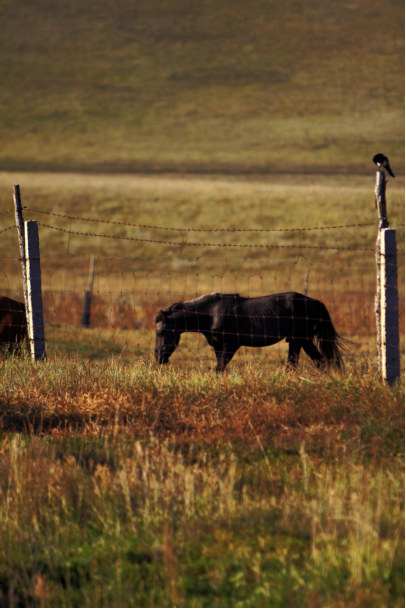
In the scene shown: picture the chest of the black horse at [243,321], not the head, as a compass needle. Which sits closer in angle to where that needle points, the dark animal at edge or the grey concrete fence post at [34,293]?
the dark animal at edge

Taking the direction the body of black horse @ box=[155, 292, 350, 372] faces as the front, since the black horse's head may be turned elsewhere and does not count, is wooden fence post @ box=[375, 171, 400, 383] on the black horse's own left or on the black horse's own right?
on the black horse's own left

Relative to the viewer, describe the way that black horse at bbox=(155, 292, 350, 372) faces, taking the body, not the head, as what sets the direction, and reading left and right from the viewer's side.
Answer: facing to the left of the viewer

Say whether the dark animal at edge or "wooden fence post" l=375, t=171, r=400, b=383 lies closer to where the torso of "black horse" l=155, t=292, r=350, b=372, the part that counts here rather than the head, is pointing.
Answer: the dark animal at edge

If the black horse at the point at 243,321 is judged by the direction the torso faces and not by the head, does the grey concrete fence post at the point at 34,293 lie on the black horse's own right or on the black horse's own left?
on the black horse's own left

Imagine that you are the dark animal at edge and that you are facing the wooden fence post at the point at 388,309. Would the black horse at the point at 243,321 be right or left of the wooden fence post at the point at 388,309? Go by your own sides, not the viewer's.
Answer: left

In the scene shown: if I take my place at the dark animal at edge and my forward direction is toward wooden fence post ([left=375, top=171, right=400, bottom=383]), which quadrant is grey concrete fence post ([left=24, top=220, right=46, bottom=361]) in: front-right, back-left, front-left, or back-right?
front-right

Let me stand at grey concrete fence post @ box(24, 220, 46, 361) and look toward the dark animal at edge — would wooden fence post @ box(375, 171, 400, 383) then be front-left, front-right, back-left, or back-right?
back-right

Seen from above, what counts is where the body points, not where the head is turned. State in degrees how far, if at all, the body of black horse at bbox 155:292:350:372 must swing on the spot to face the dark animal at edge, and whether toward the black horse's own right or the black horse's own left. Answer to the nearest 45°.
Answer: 0° — it already faces it
